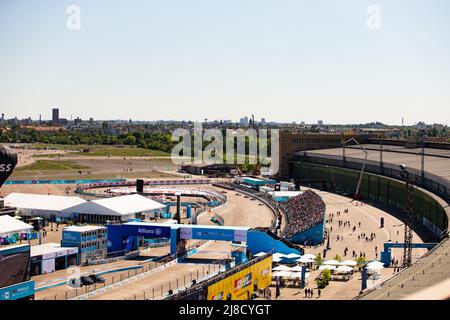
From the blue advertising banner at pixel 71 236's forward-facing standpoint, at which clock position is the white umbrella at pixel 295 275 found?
The white umbrella is roughly at 10 o'clock from the blue advertising banner.

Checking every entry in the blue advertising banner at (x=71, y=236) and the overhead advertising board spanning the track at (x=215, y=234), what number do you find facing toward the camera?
2

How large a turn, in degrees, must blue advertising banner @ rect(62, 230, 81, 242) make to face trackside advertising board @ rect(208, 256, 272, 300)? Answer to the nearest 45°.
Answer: approximately 45° to its left

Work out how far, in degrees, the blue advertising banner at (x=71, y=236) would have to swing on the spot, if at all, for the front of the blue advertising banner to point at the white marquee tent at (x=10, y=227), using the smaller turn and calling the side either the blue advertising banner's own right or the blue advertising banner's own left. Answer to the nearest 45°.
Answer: approximately 135° to the blue advertising banner's own right

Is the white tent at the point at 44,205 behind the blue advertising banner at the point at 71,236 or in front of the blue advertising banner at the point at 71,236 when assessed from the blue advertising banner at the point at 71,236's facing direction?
behind

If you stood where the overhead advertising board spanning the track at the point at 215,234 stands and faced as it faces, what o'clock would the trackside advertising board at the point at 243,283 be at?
the trackside advertising board at the point at 243,283 is roughly at 12 o'clock from the overhead advertising board spanning the track at the point at 215,234.

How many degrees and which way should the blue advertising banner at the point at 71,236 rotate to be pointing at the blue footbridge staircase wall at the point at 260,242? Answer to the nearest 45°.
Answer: approximately 90° to its left

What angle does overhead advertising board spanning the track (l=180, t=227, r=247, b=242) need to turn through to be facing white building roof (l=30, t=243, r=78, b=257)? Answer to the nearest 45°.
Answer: approximately 90° to its right

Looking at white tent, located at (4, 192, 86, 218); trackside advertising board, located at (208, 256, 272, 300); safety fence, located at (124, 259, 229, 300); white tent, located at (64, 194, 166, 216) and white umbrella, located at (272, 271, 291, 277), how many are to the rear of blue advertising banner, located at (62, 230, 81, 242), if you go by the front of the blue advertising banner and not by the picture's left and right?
2

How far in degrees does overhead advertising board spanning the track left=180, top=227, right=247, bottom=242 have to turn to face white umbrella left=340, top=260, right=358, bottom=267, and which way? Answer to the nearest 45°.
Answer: approximately 90° to its left

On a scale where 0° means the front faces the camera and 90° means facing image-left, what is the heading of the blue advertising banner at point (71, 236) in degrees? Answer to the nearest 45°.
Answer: approximately 0°

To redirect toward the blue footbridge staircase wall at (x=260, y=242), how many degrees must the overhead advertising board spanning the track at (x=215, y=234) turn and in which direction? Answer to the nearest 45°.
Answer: approximately 90° to its left
